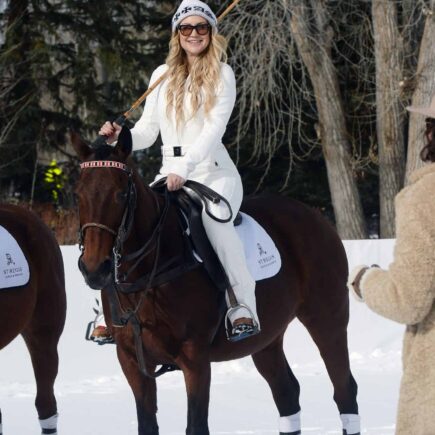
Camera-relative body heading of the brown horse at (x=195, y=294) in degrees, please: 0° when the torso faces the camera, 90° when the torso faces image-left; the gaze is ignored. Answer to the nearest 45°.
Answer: approximately 45°

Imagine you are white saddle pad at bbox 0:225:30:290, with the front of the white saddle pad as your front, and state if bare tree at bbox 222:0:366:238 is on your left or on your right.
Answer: on your right

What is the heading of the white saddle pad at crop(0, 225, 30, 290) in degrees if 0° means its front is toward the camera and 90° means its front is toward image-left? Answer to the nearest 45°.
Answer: approximately 90°

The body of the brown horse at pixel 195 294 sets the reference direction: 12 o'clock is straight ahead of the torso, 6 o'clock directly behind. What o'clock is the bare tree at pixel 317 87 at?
The bare tree is roughly at 5 o'clock from the brown horse.

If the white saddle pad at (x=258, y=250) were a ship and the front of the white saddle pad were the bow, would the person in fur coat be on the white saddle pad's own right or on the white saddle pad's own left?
on the white saddle pad's own left
